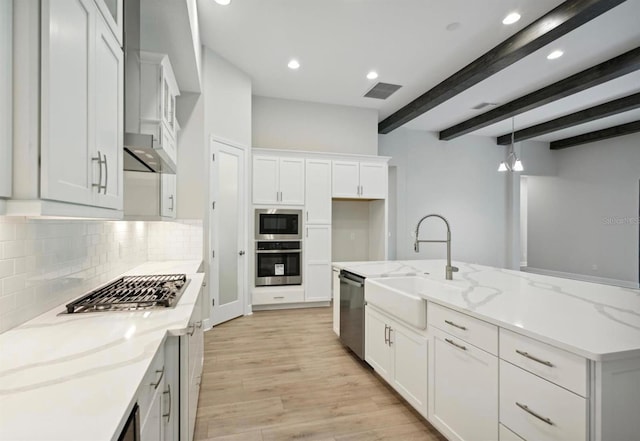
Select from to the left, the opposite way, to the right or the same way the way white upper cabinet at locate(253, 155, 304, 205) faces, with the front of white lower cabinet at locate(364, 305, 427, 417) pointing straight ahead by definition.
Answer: to the left

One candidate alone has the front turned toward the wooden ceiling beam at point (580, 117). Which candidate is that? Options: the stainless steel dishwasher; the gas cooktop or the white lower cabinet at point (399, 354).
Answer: the gas cooktop

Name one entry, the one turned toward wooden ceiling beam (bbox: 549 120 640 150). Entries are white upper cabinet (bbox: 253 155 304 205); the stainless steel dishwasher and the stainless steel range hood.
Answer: the stainless steel range hood

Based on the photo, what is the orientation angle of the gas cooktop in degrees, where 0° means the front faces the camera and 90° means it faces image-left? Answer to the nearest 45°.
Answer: approximately 270°

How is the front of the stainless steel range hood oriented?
to the viewer's right

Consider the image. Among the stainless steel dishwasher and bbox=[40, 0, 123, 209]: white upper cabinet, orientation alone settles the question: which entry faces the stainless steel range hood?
the stainless steel dishwasher

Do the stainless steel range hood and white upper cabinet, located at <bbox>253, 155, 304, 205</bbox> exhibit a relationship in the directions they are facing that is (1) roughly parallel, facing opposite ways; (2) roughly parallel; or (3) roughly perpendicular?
roughly perpendicular

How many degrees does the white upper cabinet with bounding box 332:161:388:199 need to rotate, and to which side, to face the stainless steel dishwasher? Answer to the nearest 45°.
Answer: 0° — it already faces it

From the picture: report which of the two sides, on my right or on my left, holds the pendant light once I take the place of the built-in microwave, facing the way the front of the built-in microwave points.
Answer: on my left

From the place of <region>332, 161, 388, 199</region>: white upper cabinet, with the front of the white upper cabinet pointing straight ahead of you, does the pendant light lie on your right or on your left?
on your left

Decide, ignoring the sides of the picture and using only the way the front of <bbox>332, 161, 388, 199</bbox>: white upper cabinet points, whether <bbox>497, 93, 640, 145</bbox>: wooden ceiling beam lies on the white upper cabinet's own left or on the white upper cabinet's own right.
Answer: on the white upper cabinet's own left

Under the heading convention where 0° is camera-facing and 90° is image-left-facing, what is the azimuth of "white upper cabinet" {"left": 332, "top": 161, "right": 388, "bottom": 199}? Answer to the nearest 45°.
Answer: approximately 0°

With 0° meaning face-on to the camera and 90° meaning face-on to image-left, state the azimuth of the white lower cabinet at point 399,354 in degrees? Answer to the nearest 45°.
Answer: approximately 45°
